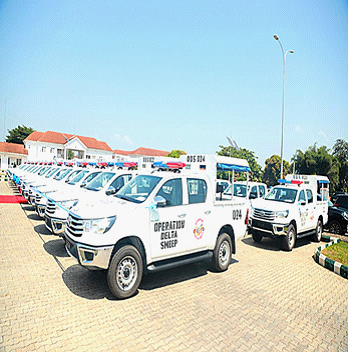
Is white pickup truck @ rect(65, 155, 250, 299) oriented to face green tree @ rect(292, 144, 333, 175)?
no

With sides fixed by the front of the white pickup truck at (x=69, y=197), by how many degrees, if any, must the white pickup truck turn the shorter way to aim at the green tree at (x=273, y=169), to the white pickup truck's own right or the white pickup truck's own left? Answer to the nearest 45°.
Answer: approximately 180°

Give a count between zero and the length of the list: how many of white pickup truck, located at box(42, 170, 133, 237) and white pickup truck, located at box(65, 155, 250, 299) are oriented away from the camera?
0

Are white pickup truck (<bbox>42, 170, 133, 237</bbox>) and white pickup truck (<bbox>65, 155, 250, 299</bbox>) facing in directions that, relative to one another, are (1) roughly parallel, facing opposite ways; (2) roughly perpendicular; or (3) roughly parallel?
roughly parallel

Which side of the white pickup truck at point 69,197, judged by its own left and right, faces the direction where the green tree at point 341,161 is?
back

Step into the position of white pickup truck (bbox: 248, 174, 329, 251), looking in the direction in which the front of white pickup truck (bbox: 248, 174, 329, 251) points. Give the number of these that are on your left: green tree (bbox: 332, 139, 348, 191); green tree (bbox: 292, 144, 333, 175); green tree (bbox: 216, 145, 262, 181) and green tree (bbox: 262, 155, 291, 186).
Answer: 0

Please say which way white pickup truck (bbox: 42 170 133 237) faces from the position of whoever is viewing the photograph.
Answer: facing the viewer and to the left of the viewer

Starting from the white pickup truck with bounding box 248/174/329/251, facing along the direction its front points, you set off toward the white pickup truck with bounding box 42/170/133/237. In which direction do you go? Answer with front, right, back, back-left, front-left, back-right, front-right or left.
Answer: front

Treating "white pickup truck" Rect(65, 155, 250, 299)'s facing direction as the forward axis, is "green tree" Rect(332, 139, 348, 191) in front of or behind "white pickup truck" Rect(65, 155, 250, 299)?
behind

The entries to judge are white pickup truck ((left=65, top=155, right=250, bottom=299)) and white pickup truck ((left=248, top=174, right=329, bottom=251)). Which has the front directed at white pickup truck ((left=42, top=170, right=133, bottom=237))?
white pickup truck ((left=248, top=174, right=329, bottom=251))

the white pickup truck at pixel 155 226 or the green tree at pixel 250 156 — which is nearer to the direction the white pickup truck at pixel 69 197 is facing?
the white pickup truck

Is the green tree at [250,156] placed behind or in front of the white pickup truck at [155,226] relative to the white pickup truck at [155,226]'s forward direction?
behind

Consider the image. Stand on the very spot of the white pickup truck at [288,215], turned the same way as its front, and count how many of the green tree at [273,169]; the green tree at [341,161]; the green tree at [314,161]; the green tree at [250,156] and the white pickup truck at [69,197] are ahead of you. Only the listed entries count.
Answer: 1

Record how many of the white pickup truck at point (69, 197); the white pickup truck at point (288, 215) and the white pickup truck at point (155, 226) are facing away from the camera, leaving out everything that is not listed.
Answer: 0

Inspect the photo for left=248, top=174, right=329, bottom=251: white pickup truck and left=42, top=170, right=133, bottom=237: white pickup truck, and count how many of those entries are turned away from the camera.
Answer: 0

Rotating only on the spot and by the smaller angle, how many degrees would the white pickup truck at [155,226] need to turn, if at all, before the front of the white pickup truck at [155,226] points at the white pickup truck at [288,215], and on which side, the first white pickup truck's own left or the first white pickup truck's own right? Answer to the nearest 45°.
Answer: approximately 180°

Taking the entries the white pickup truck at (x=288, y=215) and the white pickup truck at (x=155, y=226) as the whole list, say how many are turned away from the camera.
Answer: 0

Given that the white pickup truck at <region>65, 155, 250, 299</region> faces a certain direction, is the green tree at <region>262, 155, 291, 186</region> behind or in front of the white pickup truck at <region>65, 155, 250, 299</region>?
behind

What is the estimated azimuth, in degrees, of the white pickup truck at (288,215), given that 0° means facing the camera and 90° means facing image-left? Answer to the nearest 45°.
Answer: approximately 45°

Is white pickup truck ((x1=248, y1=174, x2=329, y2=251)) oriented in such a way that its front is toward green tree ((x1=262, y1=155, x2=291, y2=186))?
no

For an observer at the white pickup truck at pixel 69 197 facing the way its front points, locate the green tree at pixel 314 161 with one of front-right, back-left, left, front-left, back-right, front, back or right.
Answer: back
